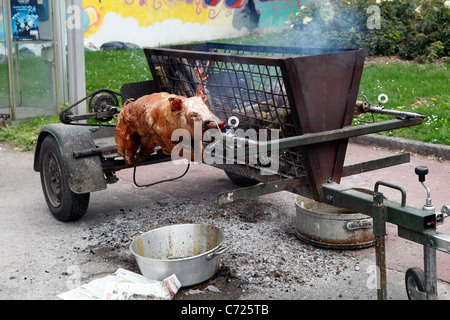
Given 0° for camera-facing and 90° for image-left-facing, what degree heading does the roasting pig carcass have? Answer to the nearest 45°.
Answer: approximately 315°

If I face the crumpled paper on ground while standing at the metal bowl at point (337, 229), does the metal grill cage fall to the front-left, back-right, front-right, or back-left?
front-right

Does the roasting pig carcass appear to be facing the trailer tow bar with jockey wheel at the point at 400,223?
yes

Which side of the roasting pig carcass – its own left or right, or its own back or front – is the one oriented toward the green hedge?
left

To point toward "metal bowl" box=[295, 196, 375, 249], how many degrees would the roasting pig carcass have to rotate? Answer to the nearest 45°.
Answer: approximately 45° to its left

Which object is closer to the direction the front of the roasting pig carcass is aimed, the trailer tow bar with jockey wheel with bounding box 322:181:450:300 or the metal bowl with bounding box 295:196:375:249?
the trailer tow bar with jockey wheel

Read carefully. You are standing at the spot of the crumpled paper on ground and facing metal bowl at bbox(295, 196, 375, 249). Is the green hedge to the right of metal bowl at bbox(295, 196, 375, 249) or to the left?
left

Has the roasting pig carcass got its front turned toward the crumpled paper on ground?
no
